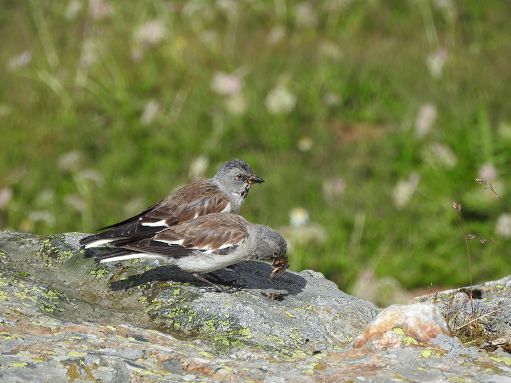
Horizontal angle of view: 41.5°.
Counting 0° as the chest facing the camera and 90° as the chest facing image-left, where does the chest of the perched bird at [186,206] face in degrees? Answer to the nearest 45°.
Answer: approximately 270°

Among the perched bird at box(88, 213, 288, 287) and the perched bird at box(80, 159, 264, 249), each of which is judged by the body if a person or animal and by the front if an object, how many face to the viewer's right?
2

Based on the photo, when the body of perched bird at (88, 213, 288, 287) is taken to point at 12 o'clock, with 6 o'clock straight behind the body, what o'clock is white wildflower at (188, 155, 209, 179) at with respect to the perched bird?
The white wildflower is roughly at 9 o'clock from the perched bird.

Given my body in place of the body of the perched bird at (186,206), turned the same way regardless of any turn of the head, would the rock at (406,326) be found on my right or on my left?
on my right

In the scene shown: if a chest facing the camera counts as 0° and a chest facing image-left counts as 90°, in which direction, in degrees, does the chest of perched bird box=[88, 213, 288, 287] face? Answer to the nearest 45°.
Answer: approximately 270°

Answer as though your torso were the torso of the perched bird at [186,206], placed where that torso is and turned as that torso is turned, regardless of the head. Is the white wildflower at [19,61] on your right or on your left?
on your left
